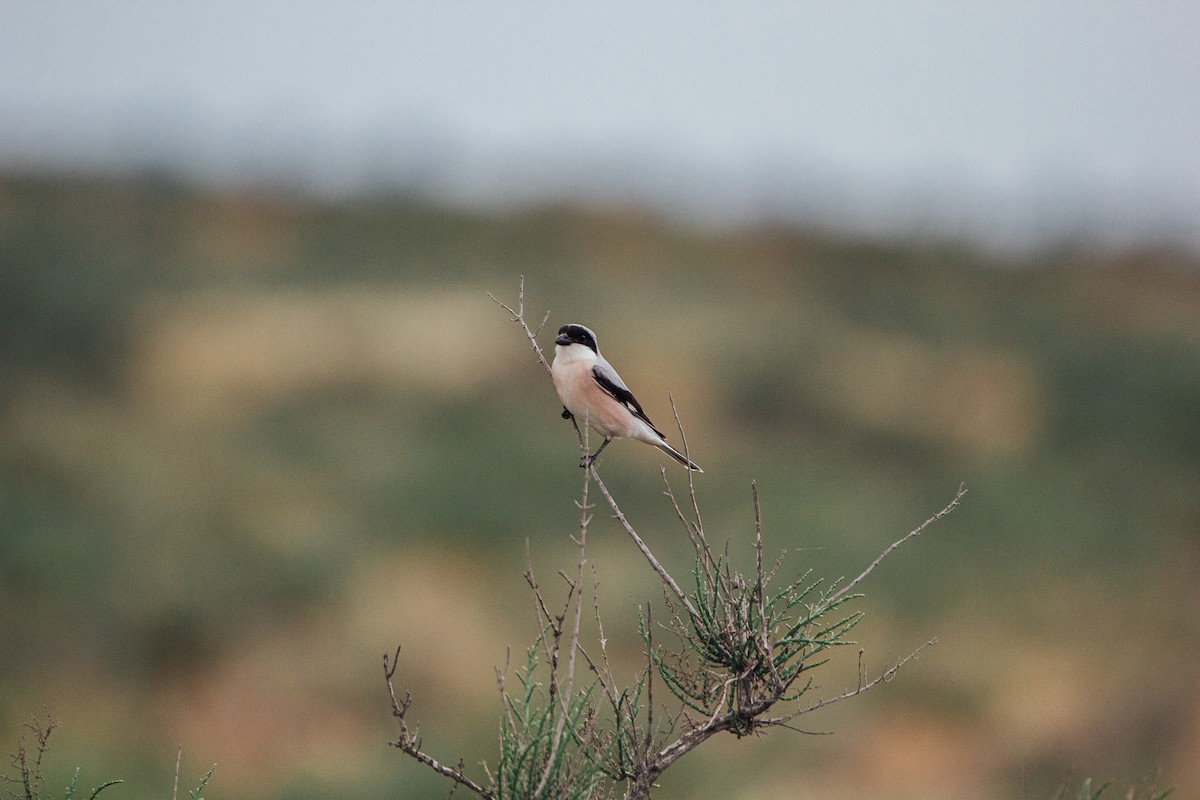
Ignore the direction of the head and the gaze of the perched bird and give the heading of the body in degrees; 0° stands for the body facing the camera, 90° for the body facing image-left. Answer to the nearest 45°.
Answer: approximately 45°
